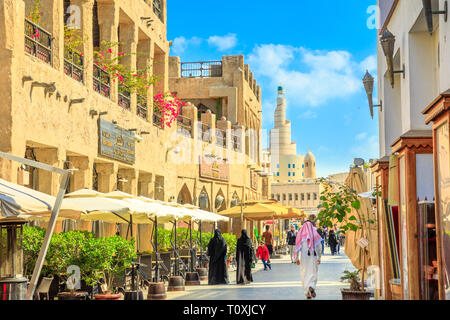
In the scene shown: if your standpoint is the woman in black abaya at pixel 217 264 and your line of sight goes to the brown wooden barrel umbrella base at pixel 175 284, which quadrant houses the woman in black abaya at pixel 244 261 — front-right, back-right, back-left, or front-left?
back-left

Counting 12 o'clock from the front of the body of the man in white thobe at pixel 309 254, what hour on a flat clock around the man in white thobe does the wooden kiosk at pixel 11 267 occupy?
The wooden kiosk is roughly at 7 o'clock from the man in white thobe.

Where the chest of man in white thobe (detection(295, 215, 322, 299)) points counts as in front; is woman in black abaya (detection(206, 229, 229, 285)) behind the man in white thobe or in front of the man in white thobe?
in front

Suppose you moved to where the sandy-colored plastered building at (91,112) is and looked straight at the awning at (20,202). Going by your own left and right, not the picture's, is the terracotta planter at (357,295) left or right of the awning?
left

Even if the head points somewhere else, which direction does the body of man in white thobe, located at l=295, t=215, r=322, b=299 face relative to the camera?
away from the camera

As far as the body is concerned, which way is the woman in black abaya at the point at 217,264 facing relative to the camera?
away from the camera

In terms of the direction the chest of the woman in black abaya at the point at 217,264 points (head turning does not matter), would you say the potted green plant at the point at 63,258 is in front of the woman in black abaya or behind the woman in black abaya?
behind
